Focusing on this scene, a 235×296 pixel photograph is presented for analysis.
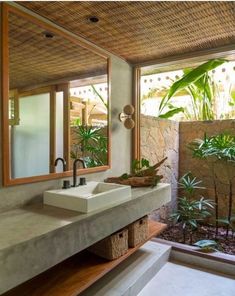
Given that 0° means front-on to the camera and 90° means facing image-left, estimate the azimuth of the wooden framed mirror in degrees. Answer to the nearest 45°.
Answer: approximately 315°

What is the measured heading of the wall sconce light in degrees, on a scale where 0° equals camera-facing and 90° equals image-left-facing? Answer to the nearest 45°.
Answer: approximately 315°

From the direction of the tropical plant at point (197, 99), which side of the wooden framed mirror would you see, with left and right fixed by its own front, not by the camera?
left

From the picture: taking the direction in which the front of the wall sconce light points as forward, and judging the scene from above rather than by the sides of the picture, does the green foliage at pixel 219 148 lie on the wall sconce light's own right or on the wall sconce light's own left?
on the wall sconce light's own left

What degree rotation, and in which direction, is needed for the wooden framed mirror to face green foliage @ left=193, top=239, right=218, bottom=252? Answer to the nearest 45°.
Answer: approximately 45° to its left

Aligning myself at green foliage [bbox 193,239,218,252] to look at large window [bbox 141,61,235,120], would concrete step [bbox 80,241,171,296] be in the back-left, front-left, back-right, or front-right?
back-left
